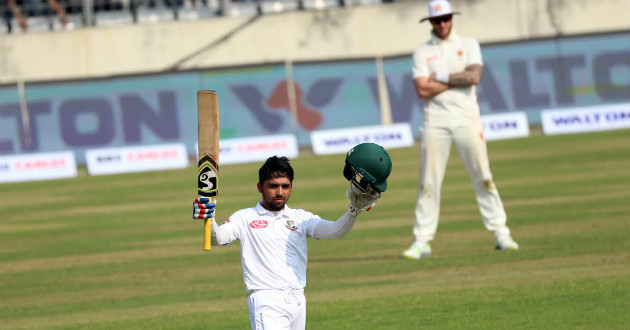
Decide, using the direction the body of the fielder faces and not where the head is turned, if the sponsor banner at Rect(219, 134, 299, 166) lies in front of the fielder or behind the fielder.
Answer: behind

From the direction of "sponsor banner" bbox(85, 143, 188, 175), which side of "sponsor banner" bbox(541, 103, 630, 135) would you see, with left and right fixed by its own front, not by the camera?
right

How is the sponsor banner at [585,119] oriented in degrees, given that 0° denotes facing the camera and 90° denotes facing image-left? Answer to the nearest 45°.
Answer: approximately 0°

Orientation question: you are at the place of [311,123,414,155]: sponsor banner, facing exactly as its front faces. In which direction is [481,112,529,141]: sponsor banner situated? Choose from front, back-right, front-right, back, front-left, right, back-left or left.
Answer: left

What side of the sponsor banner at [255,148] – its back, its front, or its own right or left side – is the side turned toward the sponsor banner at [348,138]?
left

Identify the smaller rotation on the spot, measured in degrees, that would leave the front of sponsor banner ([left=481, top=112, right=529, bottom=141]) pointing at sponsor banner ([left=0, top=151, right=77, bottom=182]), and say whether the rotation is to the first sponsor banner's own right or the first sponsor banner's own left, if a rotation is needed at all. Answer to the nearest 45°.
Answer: approximately 90° to the first sponsor banner's own right

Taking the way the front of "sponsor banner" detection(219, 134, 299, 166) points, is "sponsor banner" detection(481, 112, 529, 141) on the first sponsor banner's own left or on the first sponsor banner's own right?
on the first sponsor banner's own left

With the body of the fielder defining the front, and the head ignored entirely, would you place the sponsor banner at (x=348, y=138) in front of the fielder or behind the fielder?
behind

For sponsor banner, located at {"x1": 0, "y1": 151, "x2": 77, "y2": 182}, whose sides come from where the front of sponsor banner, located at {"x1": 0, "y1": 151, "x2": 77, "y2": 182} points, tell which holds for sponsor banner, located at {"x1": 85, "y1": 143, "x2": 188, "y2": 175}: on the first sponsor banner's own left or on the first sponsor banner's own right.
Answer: on the first sponsor banner's own left

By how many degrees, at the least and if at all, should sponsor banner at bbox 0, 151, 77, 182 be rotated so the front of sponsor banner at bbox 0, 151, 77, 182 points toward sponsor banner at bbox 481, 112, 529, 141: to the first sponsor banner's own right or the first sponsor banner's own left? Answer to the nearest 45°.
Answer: approximately 90° to the first sponsor banner's own left

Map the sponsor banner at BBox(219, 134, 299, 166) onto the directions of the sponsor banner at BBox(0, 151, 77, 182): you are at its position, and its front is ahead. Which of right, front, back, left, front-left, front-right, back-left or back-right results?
left

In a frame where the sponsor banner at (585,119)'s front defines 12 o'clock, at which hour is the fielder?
The fielder is roughly at 12 o'clock from the sponsor banner.
